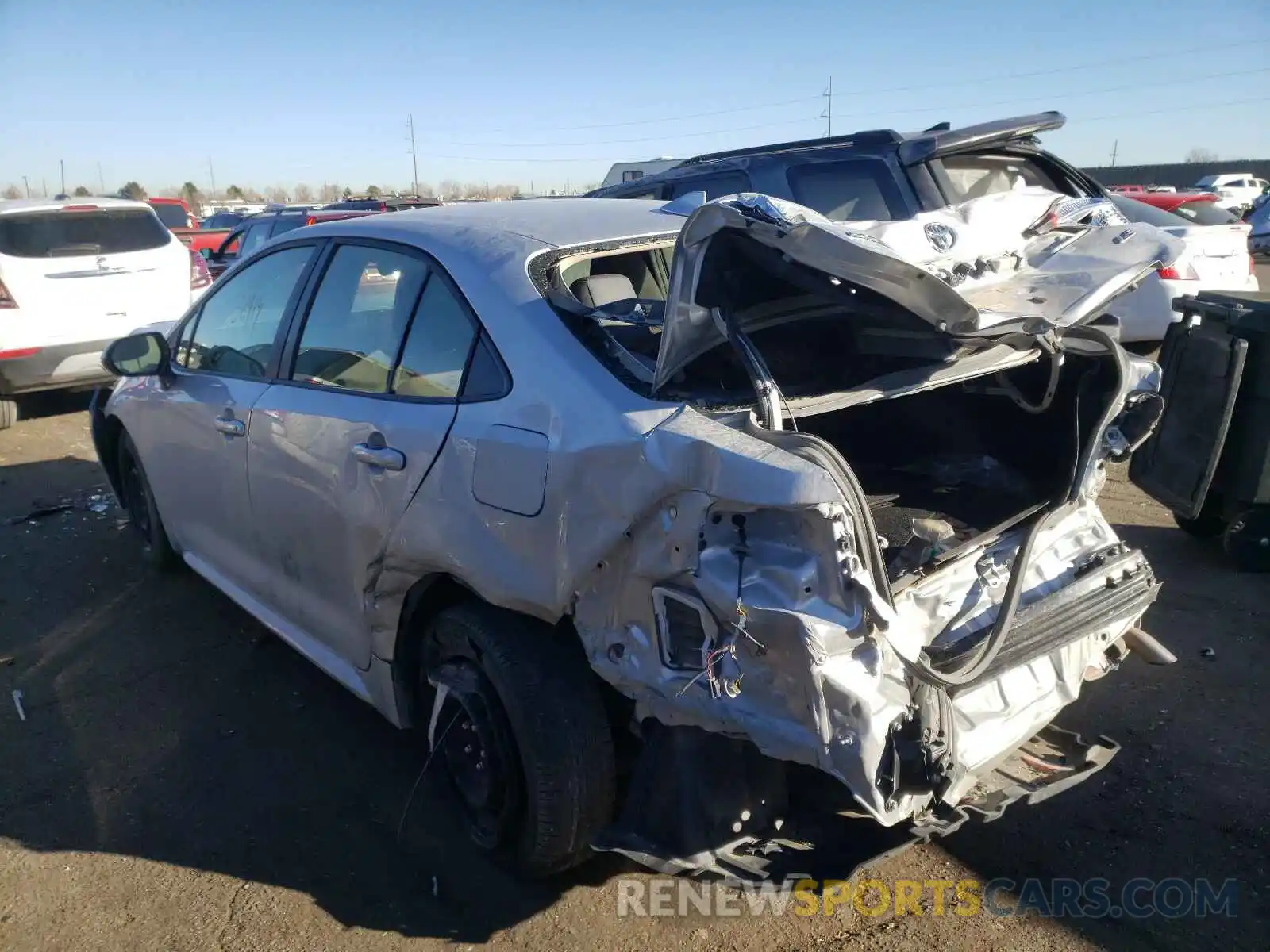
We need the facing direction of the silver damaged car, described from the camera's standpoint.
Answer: facing away from the viewer and to the left of the viewer

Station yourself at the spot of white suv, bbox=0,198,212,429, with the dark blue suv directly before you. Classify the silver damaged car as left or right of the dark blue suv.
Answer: right

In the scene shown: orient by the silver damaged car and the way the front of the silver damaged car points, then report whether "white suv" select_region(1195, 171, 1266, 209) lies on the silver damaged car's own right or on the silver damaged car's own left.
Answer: on the silver damaged car's own right

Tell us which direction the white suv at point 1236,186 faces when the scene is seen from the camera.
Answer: facing the viewer and to the left of the viewer

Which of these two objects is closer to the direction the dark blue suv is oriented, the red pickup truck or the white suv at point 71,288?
the red pickup truck

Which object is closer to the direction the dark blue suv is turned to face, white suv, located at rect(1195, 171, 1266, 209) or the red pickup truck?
the red pickup truck

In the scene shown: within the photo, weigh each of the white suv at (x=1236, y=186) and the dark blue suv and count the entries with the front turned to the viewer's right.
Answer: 0

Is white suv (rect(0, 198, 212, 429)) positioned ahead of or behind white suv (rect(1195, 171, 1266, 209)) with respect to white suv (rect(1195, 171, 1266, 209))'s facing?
ahead

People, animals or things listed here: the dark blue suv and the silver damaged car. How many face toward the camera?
0

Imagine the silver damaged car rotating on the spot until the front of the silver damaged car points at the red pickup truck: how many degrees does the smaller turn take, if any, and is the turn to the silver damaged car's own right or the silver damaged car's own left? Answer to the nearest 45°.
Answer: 0° — it already faces it

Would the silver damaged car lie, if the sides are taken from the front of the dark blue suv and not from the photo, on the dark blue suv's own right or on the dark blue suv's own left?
on the dark blue suv's own left

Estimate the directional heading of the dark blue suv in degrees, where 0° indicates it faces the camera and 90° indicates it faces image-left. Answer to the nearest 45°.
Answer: approximately 135°

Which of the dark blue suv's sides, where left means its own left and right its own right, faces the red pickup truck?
front

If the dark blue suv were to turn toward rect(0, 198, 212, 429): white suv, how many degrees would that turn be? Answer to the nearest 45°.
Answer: approximately 45° to its left

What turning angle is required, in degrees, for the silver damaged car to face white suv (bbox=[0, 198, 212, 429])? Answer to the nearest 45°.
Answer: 0° — it already faces it

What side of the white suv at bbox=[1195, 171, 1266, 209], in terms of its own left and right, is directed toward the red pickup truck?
front

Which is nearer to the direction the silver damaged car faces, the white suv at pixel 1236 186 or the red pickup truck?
the red pickup truck
